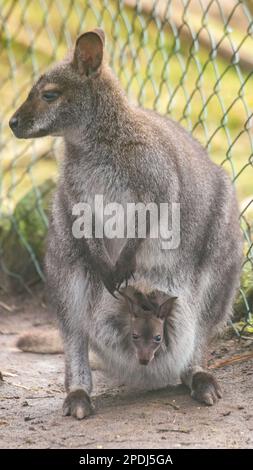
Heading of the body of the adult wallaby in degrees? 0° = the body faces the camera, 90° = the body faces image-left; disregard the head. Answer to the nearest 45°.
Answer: approximately 45°

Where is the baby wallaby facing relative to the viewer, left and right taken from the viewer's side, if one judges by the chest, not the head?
facing the viewer
